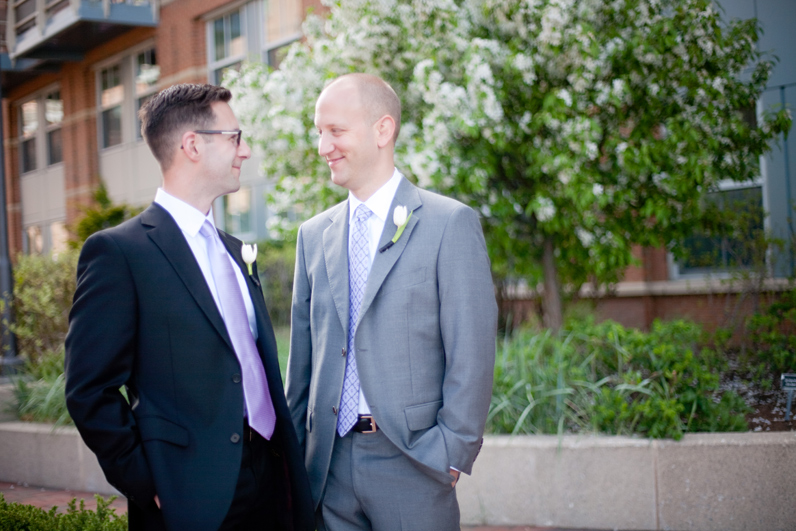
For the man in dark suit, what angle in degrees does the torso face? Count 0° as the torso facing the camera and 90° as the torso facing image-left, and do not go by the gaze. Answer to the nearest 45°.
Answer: approximately 315°

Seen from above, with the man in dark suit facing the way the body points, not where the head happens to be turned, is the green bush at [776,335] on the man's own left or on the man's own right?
on the man's own left

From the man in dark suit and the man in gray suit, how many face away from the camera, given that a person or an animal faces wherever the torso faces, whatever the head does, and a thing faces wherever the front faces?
0

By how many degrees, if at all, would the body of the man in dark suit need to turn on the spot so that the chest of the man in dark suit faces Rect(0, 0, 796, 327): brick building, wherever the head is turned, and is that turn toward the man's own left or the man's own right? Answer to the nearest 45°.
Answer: approximately 135° to the man's own left

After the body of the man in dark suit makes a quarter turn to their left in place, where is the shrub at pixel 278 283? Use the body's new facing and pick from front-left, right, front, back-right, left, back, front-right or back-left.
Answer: front-left

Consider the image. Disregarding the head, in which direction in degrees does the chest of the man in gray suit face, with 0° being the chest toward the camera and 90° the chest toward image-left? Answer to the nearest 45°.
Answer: approximately 45°

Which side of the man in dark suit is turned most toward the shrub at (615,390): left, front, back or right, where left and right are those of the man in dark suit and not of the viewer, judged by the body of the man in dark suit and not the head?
left

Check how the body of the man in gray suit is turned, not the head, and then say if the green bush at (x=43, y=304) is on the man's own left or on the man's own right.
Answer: on the man's own right

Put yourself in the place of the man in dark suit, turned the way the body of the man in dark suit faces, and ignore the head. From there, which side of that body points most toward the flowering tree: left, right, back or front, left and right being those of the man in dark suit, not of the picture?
left

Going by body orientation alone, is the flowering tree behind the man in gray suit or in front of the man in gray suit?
behind

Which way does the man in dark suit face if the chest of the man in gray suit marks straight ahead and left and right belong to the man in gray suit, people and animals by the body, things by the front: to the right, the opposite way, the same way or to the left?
to the left

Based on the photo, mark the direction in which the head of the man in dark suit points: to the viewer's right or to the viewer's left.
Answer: to the viewer's right
